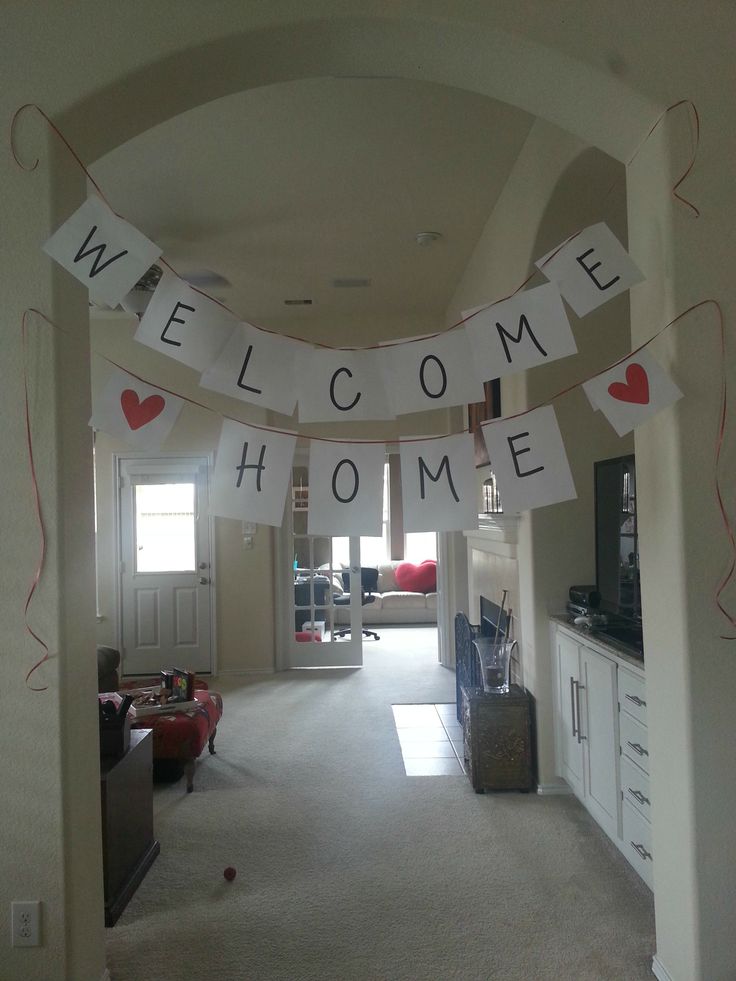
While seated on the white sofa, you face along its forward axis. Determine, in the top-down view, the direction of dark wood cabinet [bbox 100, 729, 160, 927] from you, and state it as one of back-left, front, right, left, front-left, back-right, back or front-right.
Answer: front

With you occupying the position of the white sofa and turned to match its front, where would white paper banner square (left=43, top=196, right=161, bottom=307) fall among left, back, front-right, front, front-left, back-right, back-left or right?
front

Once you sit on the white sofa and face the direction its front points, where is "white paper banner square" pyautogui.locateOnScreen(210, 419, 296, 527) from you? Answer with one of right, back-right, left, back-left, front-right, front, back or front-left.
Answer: front

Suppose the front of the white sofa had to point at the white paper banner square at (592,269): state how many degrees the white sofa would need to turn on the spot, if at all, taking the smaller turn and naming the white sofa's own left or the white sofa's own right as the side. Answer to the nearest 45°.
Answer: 0° — it already faces it

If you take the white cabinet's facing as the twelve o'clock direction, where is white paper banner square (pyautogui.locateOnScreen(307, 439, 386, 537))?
The white paper banner square is roughly at 10 o'clock from the white cabinet.

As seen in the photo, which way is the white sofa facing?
toward the camera

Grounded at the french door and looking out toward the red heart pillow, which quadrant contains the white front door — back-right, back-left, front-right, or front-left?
back-left

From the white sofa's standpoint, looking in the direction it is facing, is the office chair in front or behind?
in front

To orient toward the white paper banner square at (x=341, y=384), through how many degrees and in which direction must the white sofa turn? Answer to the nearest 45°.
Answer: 0° — it already faces it

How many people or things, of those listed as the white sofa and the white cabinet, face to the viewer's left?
1

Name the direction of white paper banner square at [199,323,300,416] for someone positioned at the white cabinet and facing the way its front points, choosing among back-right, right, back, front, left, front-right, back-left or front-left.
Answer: front-left

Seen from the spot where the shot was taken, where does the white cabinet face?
facing to the left of the viewer

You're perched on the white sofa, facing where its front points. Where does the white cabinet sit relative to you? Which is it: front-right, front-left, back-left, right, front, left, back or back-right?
front

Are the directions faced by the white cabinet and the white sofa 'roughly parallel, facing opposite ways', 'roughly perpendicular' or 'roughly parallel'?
roughly perpendicular
